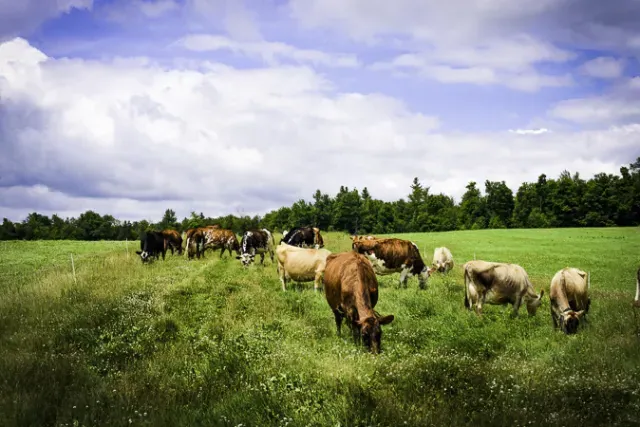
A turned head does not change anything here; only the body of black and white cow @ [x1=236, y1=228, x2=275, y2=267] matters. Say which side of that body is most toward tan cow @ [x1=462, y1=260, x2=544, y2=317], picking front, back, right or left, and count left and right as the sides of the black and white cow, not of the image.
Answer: left

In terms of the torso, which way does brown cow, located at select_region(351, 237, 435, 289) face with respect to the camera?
to the viewer's right

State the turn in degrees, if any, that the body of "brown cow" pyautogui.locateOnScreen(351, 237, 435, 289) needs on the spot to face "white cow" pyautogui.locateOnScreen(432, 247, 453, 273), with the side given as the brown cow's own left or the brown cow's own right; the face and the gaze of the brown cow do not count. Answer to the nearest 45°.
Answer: approximately 90° to the brown cow's own left

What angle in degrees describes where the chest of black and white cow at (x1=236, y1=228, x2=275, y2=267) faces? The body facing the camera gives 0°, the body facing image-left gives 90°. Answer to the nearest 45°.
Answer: approximately 45°

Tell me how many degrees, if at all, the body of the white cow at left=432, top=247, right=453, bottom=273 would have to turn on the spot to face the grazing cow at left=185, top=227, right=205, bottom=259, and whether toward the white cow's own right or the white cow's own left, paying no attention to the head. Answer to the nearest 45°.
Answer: approximately 90° to the white cow's own right

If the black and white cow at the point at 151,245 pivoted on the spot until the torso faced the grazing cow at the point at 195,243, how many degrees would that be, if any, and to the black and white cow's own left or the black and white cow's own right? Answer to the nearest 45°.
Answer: approximately 180°

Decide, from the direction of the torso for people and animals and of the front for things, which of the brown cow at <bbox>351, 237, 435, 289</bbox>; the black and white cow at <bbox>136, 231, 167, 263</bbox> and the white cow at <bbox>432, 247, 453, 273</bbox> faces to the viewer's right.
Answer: the brown cow

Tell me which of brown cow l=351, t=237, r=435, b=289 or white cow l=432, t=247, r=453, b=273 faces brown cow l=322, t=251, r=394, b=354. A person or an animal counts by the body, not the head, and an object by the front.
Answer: the white cow
